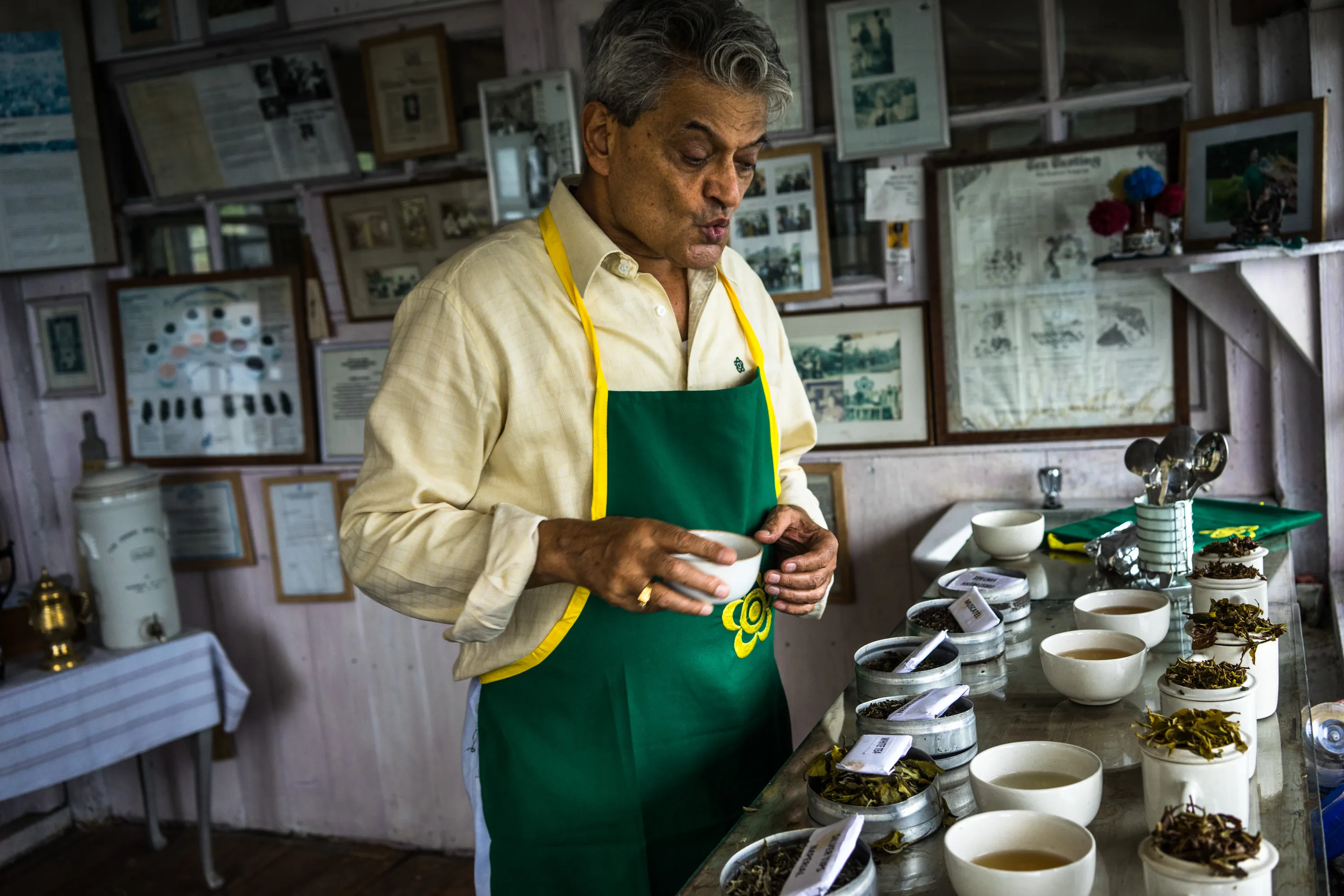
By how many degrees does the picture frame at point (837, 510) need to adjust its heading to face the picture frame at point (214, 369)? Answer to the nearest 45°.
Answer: approximately 90° to its right

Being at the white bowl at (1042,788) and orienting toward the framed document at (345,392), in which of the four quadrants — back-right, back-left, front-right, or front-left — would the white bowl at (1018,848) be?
back-left

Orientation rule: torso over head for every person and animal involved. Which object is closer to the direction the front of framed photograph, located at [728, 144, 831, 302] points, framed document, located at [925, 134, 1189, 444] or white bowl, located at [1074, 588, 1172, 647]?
the white bowl

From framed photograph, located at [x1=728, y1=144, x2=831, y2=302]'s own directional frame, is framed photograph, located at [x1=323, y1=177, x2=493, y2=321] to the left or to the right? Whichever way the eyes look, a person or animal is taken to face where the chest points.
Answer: on its right

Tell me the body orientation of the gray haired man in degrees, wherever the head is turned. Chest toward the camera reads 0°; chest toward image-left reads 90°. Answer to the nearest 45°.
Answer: approximately 315°

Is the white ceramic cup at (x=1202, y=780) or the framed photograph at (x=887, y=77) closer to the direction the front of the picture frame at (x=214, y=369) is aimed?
the white ceramic cup

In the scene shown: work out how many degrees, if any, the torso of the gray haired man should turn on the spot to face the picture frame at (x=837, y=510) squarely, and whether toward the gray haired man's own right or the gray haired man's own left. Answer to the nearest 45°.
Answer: approximately 90° to the gray haired man's own left

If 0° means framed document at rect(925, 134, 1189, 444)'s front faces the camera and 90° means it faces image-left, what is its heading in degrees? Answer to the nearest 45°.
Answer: approximately 0°

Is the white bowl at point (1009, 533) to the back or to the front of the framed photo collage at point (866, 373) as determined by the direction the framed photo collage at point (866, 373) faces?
to the front
